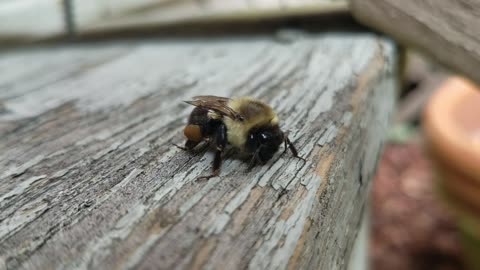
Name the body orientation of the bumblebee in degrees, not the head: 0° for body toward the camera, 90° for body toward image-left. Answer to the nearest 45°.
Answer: approximately 315°

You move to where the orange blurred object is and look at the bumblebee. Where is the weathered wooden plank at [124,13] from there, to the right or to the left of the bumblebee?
right

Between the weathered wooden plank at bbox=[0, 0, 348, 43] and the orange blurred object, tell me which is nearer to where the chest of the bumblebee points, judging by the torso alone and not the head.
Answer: the orange blurred object

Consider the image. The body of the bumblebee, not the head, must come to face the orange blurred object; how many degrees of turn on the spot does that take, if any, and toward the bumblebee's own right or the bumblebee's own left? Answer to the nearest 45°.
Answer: approximately 90° to the bumblebee's own left

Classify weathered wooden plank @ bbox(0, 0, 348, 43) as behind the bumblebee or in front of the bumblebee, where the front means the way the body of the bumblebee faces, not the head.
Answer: behind
